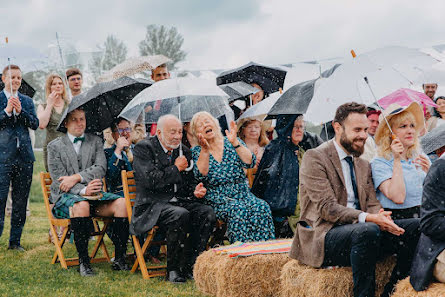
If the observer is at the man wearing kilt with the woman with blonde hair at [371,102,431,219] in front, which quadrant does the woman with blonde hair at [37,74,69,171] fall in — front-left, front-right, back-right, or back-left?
back-left

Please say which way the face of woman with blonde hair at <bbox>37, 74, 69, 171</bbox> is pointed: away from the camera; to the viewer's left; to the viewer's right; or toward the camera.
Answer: toward the camera

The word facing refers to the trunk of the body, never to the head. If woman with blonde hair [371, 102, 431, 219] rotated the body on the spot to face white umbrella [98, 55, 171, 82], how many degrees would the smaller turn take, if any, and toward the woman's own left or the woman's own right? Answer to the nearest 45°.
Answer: approximately 180°

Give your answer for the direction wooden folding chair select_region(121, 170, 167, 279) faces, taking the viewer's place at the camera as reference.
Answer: facing the viewer and to the right of the viewer

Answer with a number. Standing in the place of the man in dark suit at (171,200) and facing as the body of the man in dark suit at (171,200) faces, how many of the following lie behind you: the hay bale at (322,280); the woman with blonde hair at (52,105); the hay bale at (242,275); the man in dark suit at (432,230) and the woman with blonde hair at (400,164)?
1

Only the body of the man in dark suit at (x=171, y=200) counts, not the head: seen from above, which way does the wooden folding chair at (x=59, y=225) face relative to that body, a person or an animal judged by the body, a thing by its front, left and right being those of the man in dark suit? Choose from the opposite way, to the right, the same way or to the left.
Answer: the same way

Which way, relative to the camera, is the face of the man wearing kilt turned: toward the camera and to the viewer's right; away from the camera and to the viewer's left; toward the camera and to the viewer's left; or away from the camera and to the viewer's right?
toward the camera and to the viewer's right

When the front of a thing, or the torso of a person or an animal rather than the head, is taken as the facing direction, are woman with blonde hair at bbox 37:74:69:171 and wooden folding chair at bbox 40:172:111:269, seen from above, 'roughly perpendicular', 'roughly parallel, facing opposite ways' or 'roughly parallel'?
roughly parallel

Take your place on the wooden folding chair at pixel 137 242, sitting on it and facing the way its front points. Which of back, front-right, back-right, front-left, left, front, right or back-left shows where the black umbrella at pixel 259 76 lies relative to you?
left

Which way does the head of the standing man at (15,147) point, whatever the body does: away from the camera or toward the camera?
toward the camera

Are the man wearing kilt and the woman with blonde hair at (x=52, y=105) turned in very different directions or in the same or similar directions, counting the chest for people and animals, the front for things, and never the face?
same or similar directions
